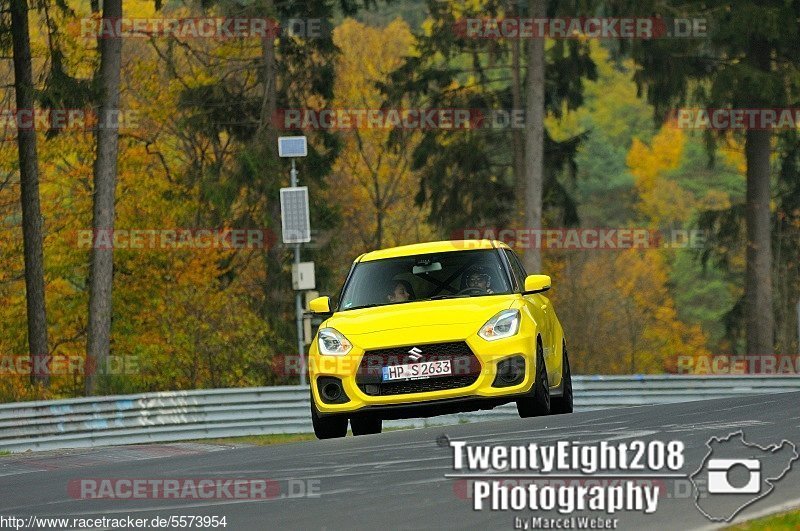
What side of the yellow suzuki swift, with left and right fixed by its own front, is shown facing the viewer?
front

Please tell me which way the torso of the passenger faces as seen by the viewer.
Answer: toward the camera

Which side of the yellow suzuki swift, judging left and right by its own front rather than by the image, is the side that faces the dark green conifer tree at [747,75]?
back

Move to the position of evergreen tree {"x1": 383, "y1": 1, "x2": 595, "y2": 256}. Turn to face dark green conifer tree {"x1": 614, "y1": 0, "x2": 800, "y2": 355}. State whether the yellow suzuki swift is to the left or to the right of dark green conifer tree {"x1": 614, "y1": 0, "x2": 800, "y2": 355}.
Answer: right

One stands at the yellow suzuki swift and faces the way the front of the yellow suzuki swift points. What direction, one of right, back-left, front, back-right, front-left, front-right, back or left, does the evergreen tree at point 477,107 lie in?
back

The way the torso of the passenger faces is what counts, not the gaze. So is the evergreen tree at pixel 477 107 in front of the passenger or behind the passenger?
behind
